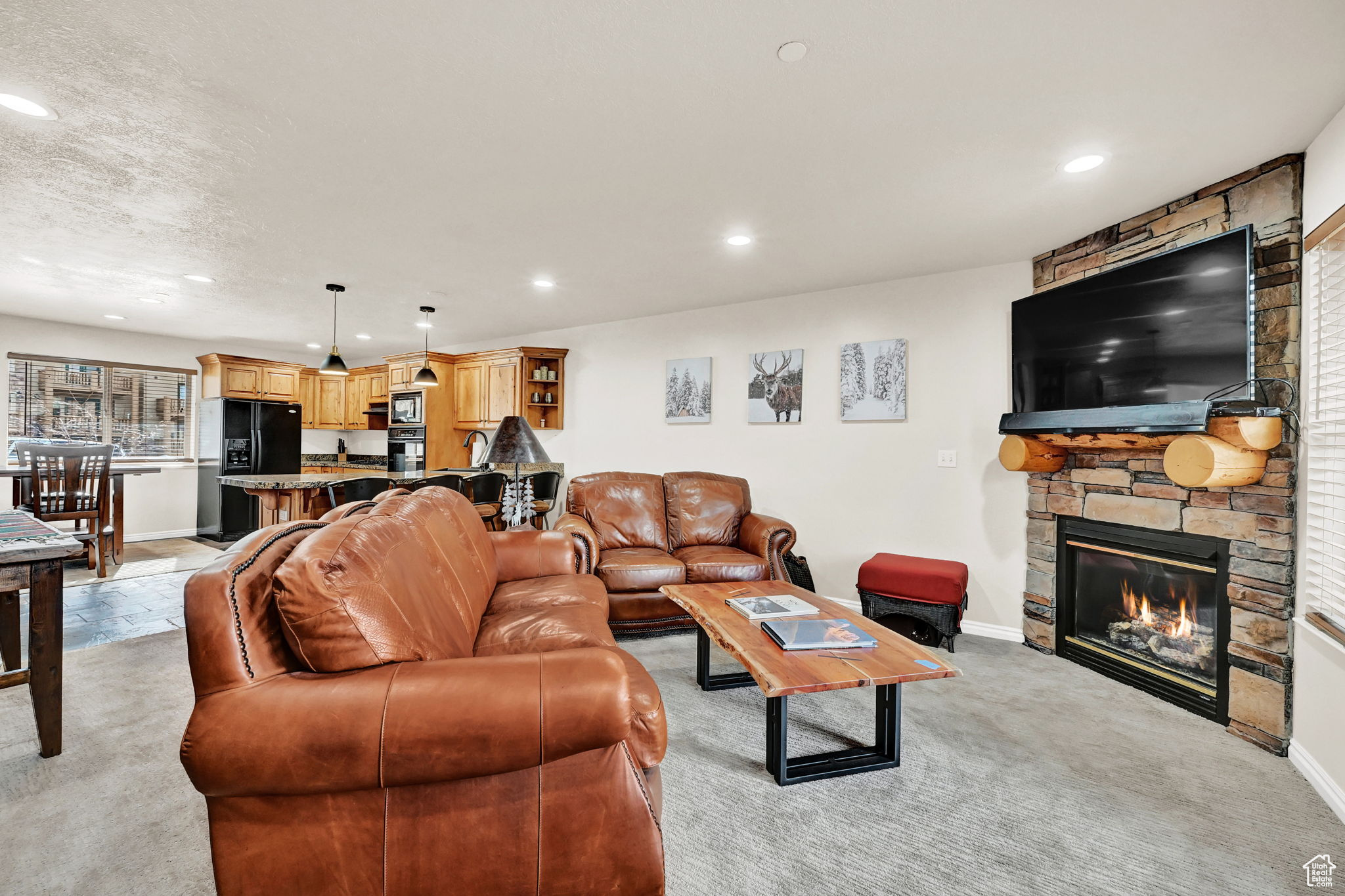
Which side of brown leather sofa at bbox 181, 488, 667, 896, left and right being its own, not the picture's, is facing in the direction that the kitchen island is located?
left

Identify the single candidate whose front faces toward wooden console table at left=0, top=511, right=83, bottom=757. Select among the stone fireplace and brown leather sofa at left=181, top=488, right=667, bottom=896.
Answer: the stone fireplace

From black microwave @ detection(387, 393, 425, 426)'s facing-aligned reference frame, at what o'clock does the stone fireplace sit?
The stone fireplace is roughly at 11 o'clock from the black microwave.

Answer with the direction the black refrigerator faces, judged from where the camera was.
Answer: facing the viewer and to the right of the viewer

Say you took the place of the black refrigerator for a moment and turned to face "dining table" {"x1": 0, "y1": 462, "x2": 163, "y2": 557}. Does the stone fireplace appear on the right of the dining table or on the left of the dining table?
left

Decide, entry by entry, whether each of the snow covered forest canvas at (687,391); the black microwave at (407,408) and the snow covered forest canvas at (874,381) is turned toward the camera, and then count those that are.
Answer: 3

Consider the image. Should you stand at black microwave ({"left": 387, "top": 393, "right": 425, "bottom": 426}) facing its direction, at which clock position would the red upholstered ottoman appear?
The red upholstered ottoman is roughly at 11 o'clock from the black microwave.

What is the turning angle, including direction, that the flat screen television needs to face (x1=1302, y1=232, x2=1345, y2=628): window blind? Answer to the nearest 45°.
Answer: approximately 90° to its left
